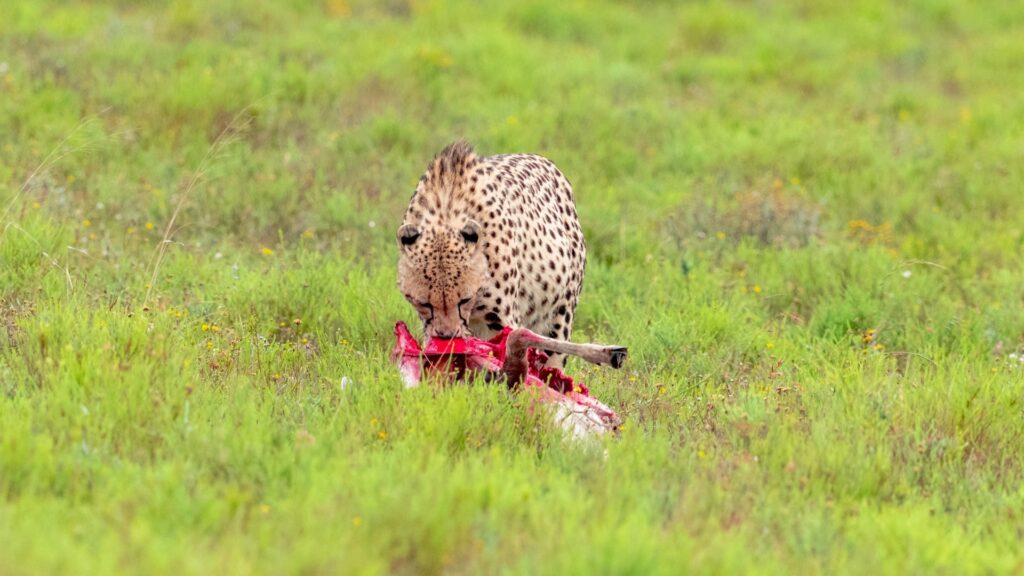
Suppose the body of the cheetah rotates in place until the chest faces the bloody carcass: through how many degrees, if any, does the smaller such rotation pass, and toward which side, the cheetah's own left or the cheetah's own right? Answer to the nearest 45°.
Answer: approximately 45° to the cheetah's own left

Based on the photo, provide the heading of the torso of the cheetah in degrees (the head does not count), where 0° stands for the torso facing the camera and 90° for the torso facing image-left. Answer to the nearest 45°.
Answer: approximately 45°
